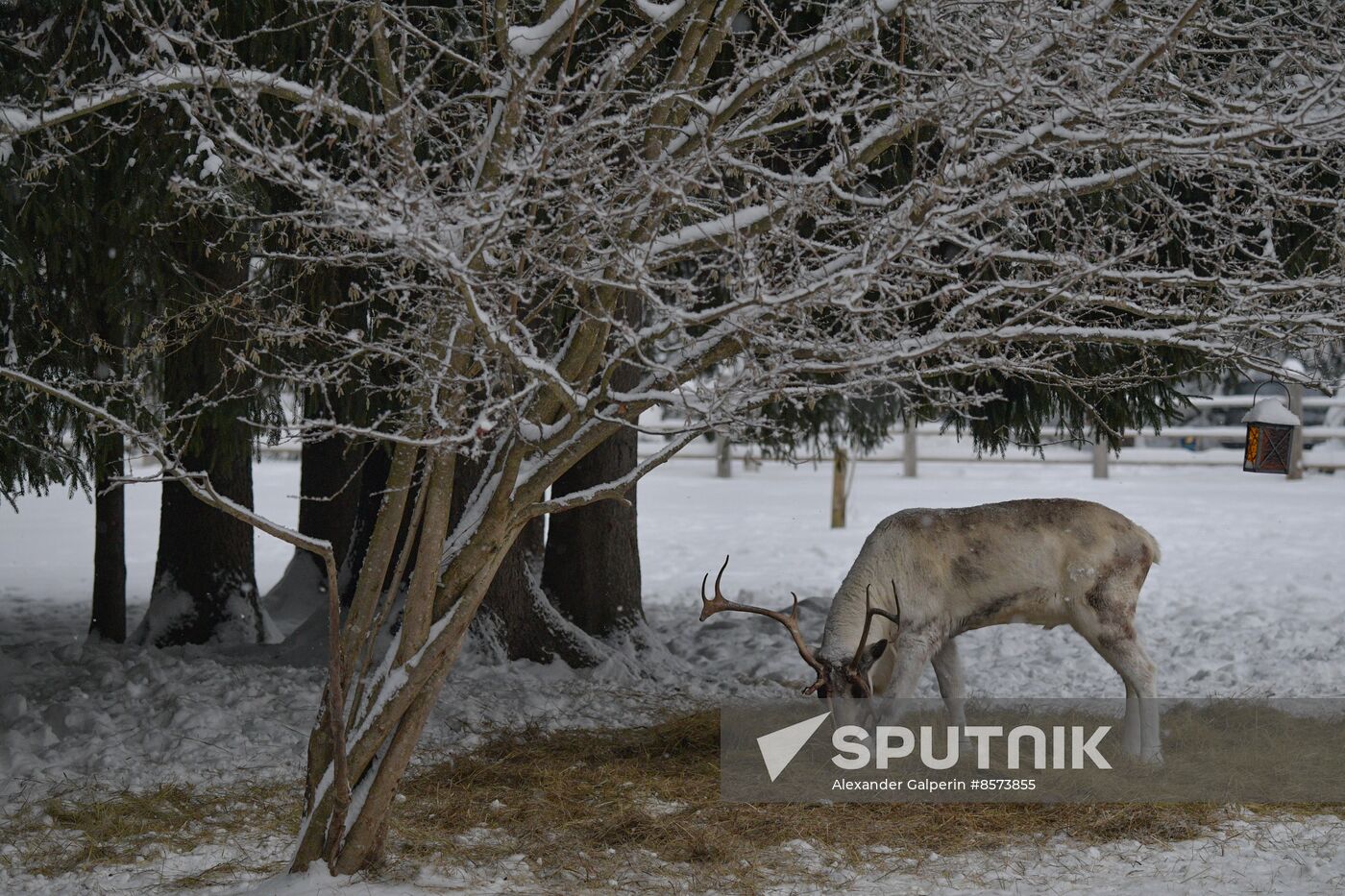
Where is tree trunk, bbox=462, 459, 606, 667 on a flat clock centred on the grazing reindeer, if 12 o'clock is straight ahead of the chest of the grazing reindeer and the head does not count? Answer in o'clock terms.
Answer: The tree trunk is roughly at 1 o'clock from the grazing reindeer.

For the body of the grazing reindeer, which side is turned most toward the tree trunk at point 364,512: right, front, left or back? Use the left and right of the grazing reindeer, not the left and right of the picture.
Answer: front

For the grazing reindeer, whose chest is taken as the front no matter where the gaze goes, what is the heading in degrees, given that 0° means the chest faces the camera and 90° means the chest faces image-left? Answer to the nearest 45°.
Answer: approximately 90°

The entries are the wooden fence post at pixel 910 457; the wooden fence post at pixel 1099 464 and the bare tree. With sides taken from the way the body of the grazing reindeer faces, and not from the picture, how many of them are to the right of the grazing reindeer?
2

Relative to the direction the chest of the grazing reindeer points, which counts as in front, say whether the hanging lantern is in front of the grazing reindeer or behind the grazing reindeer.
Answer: behind

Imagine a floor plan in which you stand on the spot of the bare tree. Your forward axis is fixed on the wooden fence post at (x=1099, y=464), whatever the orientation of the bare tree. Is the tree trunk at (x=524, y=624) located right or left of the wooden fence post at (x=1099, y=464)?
left

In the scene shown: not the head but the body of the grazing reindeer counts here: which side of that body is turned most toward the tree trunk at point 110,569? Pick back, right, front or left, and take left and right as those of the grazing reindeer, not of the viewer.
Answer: front

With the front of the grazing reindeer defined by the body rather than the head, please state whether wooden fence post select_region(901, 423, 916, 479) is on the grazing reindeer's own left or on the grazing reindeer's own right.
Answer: on the grazing reindeer's own right

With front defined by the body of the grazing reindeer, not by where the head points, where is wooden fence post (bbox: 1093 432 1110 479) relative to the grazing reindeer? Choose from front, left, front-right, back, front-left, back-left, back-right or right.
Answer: right

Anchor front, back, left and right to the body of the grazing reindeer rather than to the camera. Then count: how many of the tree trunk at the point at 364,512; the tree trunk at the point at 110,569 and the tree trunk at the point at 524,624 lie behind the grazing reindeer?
0

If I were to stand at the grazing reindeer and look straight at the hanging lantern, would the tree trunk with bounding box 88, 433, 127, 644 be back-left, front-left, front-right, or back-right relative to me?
back-left
